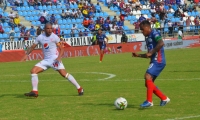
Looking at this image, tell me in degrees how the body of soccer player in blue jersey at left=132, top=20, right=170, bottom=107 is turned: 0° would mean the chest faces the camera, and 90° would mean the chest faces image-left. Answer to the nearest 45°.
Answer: approximately 90°

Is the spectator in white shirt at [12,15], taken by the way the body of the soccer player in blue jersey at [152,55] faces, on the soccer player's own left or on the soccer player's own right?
on the soccer player's own right

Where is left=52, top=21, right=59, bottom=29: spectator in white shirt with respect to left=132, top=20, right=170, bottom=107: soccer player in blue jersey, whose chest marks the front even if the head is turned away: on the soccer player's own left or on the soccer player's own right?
on the soccer player's own right
